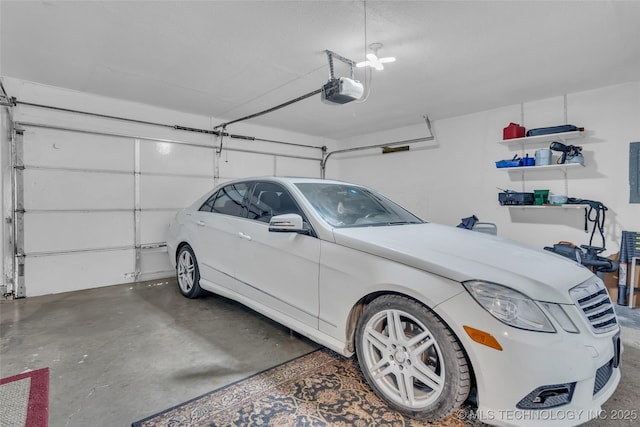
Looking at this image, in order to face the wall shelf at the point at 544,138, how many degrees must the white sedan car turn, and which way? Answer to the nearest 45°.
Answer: approximately 90° to its left

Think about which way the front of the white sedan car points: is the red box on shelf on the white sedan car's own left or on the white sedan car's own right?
on the white sedan car's own left
